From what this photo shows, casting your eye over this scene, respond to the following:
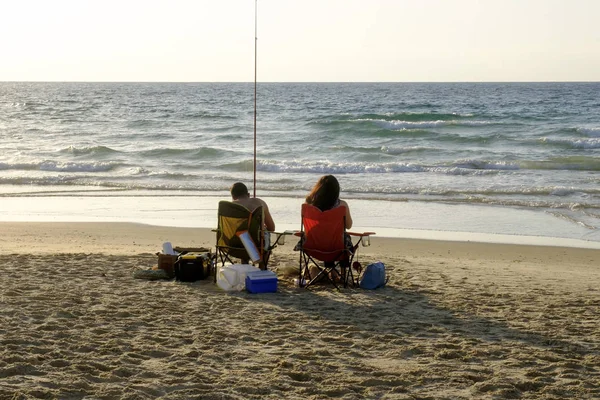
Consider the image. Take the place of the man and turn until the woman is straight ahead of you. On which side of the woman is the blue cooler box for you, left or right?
right

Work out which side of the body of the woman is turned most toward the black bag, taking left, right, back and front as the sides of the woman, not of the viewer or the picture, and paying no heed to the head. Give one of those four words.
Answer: left

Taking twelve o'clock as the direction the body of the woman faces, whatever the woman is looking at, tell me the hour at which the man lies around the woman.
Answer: The man is roughly at 10 o'clock from the woman.

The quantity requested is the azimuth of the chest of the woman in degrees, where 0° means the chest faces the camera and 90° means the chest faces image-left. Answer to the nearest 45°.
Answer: approximately 180°

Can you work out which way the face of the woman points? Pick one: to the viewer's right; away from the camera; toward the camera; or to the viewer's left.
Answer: away from the camera

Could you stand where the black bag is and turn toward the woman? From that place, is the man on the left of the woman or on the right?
left

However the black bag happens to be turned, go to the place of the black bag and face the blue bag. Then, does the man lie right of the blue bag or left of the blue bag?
left
